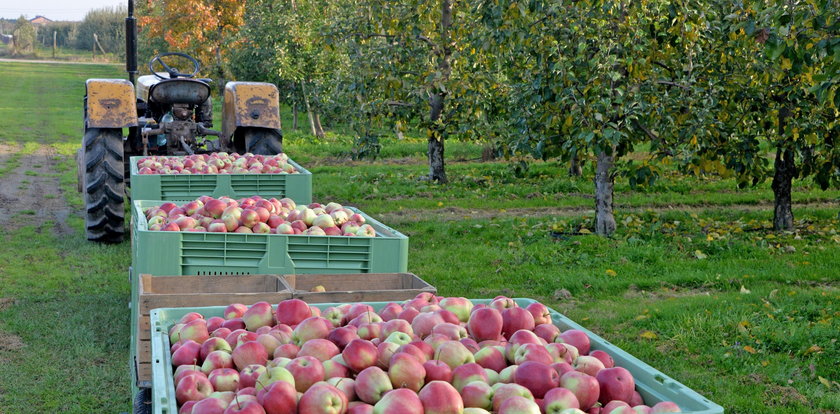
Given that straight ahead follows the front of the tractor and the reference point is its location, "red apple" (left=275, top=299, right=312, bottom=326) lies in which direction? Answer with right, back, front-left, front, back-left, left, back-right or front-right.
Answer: back

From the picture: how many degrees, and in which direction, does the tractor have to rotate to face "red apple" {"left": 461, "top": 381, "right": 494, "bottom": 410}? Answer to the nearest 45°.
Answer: approximately 180°

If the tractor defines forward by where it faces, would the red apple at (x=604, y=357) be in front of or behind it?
behind

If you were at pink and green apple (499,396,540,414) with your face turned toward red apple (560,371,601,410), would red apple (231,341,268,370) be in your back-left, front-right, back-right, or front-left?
back-left

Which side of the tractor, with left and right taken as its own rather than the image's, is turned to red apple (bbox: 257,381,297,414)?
back

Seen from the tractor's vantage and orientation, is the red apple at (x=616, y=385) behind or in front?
behind

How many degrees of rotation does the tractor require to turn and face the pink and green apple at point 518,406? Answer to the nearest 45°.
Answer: approximately 180°

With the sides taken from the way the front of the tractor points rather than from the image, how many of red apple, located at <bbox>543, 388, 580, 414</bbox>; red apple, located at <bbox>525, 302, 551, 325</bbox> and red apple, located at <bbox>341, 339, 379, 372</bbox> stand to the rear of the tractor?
3

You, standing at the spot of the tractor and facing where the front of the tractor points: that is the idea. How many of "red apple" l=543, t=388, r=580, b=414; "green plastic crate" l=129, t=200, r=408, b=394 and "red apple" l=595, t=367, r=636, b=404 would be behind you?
3

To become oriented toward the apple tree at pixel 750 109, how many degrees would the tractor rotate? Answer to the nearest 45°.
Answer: approximately 135° to its right

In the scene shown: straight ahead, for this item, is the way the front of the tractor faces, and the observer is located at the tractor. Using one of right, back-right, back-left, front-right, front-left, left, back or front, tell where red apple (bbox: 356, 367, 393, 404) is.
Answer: back

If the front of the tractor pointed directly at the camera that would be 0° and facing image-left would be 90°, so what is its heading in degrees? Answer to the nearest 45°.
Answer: approximately 180°

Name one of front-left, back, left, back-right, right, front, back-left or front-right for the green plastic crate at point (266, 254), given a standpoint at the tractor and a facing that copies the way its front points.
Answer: back

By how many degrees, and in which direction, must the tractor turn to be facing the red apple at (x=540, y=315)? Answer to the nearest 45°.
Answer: approximately 180°

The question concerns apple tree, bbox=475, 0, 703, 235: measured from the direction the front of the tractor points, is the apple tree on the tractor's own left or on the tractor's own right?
on the tractor's own right

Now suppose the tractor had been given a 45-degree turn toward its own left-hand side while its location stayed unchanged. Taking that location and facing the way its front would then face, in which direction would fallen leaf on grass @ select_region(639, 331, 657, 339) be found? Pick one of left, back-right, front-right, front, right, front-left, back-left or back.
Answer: back

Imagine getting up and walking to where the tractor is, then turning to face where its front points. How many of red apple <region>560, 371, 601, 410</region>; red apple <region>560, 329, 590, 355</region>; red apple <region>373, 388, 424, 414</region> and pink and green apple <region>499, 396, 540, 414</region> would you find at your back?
4

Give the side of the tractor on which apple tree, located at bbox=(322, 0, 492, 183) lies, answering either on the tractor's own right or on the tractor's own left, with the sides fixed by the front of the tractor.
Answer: on the tractor's own right

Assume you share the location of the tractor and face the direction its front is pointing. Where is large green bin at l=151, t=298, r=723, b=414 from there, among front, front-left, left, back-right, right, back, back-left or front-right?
back

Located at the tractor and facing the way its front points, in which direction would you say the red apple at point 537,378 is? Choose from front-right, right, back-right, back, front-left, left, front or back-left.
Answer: back

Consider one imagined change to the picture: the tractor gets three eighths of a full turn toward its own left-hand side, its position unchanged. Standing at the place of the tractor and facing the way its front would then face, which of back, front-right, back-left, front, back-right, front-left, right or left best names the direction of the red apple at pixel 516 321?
front-left

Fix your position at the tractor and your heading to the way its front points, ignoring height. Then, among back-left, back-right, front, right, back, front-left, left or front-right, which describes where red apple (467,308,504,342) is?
back
